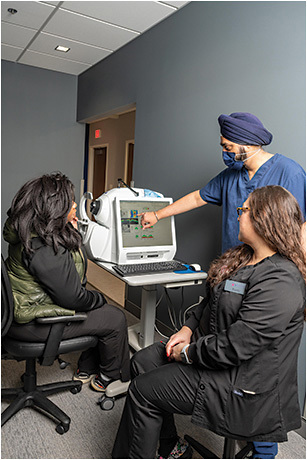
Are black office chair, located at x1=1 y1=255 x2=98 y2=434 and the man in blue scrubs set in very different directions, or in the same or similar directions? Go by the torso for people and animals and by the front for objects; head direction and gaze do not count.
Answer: very different directions

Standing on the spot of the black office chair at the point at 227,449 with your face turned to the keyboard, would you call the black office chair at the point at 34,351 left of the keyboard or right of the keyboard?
left

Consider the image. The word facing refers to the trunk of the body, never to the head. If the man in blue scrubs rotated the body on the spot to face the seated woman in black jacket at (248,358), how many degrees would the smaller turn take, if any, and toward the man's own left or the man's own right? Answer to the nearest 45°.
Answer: approximately 45° to the man's own left

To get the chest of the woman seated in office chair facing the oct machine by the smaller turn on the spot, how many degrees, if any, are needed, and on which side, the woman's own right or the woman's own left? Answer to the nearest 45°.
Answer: approximately 45° to the woman's own left

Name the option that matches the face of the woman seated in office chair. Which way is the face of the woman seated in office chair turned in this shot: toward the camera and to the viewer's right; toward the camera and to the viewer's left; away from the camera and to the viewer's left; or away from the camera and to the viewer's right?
away from the camera and to the viewer's right

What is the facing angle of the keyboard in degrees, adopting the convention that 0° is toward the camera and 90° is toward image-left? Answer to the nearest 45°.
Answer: approximately 315°

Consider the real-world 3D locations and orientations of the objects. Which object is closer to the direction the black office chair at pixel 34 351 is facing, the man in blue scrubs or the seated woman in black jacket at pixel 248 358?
the man in blue scrubs

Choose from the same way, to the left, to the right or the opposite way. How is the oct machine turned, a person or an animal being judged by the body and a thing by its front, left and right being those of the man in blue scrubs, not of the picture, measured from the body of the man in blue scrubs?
to the left

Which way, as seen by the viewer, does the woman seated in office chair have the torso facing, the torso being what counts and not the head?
to the viewer's right

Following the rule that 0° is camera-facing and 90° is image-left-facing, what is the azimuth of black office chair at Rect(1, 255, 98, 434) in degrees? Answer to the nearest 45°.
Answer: approximately 270°

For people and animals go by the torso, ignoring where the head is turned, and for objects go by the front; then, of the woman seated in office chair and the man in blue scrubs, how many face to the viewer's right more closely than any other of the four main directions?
1

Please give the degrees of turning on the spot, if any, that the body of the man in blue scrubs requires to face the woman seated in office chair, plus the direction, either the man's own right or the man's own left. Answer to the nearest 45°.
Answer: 0° — they already face them
